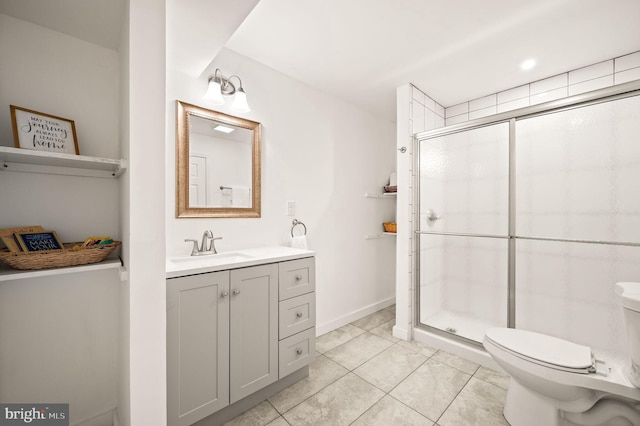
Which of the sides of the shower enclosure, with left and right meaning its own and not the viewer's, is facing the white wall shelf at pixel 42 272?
front

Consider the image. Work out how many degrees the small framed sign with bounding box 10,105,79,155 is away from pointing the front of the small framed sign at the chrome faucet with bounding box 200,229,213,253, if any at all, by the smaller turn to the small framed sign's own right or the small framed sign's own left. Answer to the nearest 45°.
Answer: approximately 45° to the small framed sign's own left

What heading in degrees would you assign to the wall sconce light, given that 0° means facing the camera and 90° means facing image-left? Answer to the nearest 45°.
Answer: approximately 315°

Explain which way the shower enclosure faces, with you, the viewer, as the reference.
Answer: facing the viewer and to the left of the viewer

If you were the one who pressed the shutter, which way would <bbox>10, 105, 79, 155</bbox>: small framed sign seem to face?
facing the viewer and to the right of the viewer

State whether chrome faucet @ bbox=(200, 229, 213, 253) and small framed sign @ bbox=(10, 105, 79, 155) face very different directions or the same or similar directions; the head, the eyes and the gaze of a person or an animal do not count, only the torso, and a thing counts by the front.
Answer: same or similar directions

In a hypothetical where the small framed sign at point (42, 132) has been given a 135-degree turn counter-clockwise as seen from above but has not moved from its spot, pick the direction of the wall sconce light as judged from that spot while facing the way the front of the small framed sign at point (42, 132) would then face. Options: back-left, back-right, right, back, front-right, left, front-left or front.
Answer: right

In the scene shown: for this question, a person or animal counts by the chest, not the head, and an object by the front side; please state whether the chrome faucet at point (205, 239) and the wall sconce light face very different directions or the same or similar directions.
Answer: same or similar directions

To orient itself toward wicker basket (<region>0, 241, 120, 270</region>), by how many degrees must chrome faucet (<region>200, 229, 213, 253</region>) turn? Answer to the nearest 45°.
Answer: approximately 90° to its right

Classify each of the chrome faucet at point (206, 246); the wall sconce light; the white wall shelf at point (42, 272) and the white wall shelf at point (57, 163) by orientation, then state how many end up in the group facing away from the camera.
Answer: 0
